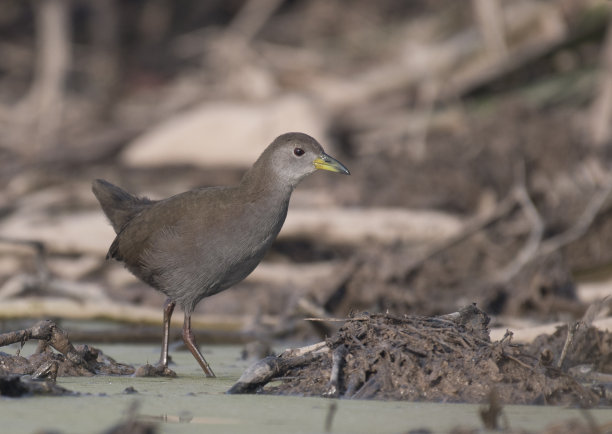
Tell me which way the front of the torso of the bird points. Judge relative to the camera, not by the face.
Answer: to the viewer's right

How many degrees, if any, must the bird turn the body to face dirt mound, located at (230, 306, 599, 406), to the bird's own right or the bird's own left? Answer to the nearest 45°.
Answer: approximately 45° to the bird's own right
